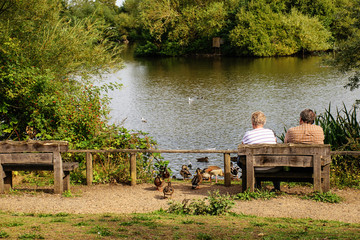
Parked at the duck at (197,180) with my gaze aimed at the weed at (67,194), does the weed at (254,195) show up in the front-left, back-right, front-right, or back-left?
back-left

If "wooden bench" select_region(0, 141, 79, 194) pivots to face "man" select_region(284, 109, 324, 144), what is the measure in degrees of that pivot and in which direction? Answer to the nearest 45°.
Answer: approximately 90° to its right

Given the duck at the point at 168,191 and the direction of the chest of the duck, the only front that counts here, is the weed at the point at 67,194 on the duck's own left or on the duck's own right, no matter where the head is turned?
on the duck's own left

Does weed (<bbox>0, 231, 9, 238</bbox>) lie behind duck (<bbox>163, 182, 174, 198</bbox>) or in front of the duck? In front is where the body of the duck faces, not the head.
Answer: behind

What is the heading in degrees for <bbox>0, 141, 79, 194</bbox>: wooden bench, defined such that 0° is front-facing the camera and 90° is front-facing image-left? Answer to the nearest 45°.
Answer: approximately 180°

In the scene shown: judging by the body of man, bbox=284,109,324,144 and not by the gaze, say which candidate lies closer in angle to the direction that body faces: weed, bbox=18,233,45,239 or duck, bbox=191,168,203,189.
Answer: the duck

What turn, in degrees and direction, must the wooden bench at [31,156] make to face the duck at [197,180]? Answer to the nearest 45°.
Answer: approximately 90° to its right

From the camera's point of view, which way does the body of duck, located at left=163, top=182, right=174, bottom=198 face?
away from the camera

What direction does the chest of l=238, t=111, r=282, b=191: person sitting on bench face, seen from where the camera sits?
away from the camera

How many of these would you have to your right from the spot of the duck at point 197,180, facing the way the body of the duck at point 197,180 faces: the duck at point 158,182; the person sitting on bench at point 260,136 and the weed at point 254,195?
2

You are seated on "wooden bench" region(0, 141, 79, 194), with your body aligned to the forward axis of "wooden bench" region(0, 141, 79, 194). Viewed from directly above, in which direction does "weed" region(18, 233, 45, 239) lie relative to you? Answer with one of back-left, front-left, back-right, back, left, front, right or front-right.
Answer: back

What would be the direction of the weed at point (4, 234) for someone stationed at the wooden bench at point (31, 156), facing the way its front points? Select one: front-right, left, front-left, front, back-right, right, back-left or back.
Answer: back

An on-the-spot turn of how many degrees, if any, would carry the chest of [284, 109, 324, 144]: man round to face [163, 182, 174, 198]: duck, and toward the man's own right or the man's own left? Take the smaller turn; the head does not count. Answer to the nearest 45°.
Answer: approximately 90° to the man's own left
